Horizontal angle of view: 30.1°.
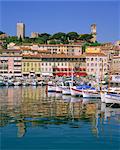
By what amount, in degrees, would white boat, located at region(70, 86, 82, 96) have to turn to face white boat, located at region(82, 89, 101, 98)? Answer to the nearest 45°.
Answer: approximately 135° to its left

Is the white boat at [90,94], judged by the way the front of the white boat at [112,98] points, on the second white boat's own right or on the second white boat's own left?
on the second white boat's own right

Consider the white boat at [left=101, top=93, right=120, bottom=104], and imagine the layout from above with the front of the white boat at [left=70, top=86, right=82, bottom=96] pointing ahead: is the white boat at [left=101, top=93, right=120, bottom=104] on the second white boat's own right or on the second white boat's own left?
on the second white boat's own left
